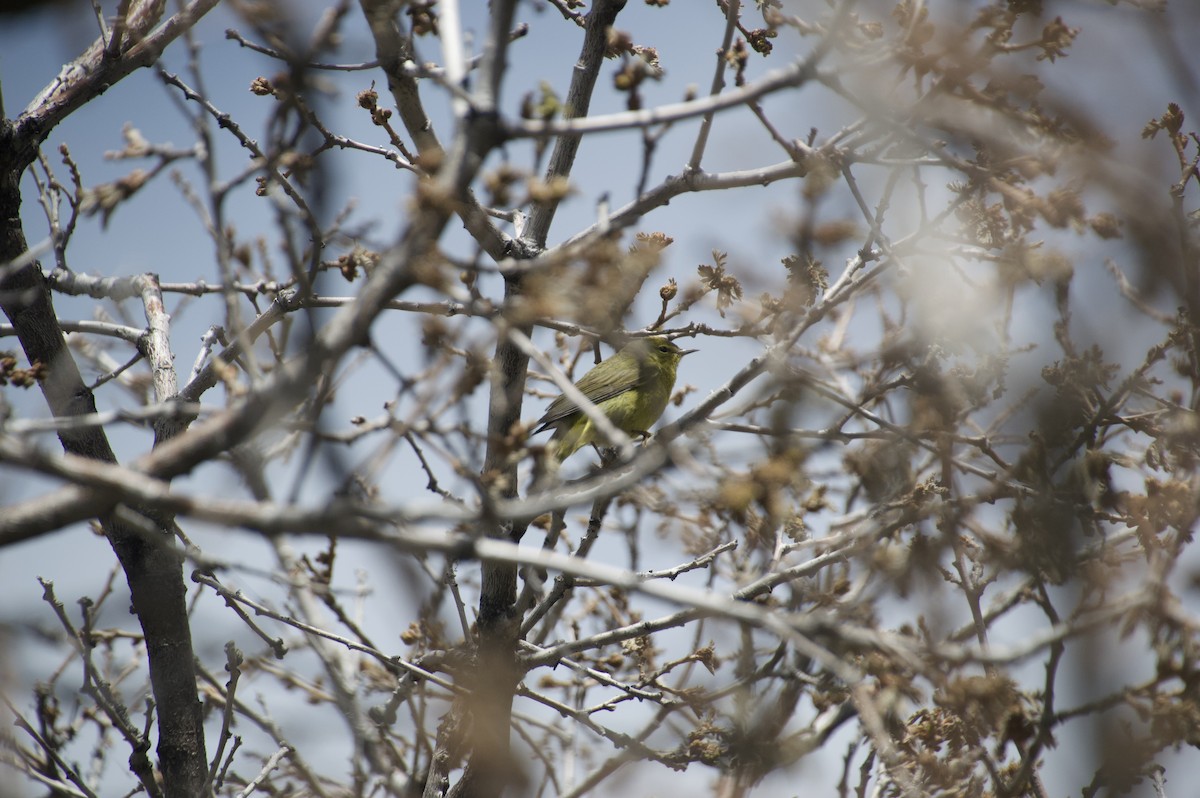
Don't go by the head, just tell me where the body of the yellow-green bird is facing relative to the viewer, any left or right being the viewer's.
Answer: facing to the right of the viewer
